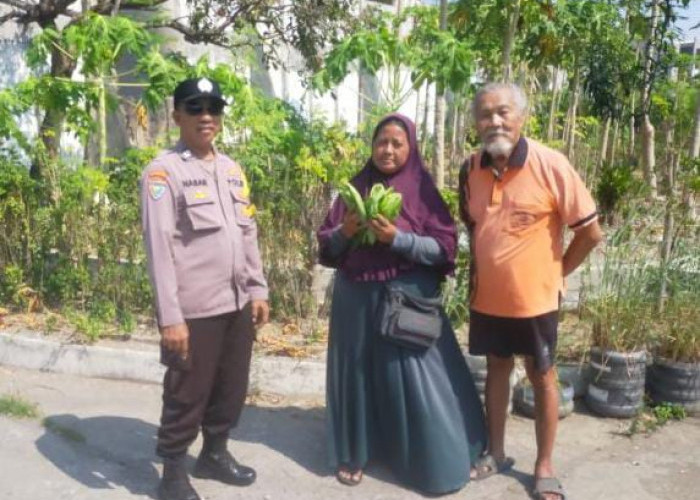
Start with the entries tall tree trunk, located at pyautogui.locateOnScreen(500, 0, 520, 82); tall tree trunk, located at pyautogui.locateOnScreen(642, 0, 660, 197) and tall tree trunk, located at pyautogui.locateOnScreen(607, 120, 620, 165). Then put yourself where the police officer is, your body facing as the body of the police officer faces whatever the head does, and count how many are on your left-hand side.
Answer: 3

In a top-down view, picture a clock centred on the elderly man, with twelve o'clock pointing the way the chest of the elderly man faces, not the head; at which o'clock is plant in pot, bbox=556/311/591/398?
The plant in pot is roughly at 5 o'clock from the elderly man.

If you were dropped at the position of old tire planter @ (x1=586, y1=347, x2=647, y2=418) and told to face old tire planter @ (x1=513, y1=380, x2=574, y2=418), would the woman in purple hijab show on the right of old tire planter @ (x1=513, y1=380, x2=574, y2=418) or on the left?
left

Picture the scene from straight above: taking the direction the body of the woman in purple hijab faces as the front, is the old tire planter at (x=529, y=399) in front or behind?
behind

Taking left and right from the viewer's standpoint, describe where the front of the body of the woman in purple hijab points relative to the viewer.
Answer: facing the viewer and to the left of the viewer

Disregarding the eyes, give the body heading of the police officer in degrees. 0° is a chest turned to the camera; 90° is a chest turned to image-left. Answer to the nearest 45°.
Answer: approximately 315°

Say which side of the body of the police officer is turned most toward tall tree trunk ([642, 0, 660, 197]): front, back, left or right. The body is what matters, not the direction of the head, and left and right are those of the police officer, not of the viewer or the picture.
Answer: left

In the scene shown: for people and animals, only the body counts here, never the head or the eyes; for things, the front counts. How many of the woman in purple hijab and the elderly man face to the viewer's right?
0
